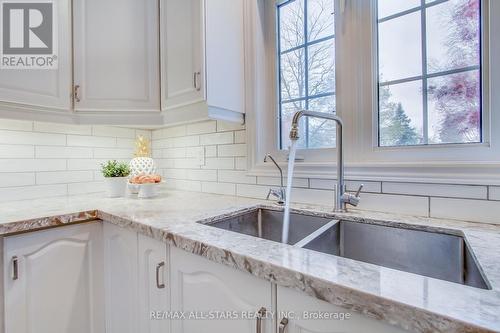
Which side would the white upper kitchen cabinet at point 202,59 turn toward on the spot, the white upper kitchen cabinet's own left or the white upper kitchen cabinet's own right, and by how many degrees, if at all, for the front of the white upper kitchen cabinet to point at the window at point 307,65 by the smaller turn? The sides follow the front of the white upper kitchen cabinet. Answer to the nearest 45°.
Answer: approximately 135° to the white upper kitchen cabinet's own left

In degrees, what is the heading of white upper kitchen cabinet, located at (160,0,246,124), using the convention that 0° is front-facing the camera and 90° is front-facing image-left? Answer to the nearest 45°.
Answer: approximately 45°

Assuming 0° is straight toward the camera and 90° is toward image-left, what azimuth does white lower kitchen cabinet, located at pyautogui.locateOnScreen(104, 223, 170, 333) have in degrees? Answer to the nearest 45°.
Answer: approximately 45°

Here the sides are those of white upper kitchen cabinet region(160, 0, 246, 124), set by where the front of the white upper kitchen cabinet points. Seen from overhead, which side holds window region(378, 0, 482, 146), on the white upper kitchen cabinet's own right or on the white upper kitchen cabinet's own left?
on the white upper kitchen cabinet's own left

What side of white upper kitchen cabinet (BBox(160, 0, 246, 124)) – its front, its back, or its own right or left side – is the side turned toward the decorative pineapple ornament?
right

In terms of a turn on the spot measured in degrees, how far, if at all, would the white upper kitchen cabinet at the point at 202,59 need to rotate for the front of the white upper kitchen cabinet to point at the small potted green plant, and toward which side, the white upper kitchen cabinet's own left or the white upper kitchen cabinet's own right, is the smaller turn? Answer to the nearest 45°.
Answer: approximately 90° to the white upper kitchen cabinet's own right

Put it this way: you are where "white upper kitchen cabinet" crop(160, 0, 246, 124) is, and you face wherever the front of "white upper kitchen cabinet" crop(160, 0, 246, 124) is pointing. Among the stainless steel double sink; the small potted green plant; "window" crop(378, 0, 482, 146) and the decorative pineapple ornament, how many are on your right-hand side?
2

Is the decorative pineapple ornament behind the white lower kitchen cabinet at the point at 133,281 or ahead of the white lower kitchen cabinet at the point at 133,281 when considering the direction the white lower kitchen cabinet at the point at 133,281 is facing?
behind

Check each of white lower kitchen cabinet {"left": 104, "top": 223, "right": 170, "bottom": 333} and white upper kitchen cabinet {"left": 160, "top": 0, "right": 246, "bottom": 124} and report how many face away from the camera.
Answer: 0

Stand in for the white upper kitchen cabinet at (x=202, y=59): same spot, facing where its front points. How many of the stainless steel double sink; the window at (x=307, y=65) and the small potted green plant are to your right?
1

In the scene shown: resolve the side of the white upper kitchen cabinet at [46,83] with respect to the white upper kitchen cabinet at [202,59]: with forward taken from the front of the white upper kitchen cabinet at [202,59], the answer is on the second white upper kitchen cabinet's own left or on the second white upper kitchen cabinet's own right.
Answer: on the second white upper kitchen cabinet's own right
